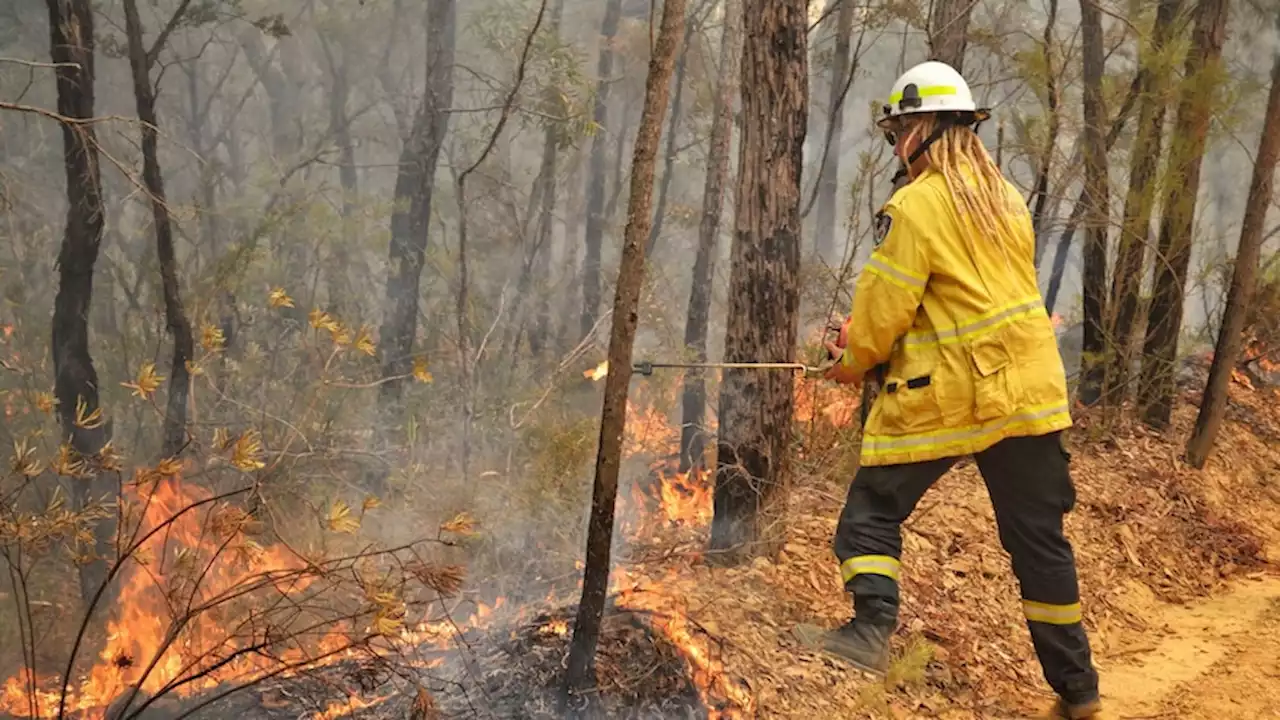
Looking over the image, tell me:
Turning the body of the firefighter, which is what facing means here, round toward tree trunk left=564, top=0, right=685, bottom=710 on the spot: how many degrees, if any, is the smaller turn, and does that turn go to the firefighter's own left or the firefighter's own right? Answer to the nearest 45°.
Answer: approximately 90° to the firefighter's own left

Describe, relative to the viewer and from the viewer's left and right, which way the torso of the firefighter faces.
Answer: facing away from the viewer and to the left of the viewer

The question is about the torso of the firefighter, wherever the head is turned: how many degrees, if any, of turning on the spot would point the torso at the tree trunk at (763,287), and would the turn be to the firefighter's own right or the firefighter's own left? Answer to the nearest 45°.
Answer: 0° — they already face it

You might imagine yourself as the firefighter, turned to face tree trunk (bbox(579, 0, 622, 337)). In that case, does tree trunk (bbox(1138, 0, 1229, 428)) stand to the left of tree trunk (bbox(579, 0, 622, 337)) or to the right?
right

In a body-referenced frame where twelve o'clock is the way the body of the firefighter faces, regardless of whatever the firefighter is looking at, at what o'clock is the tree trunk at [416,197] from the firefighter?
The tree trunk is roughly at 12 o'clock from the firefighter.

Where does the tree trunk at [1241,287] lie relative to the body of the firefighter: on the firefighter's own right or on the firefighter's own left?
on the firefighter's own right

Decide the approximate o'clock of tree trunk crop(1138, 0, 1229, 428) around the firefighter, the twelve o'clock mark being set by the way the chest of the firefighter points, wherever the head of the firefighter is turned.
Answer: The tree trunk is roughly at 2 o'clock from the firefighter.

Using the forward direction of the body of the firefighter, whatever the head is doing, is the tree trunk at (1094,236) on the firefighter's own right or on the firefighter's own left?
on the firefighter's own right

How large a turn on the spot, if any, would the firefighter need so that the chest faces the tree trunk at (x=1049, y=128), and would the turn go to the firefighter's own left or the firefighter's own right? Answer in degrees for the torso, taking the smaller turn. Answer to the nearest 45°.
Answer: approximately 45° to the firefighter's own right
